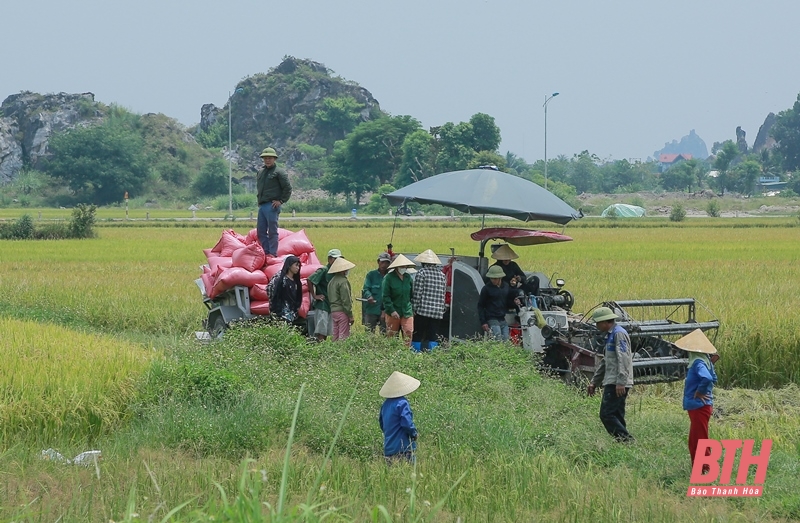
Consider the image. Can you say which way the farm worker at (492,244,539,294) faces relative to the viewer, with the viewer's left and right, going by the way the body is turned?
facing the viewer and to the right of the viewer

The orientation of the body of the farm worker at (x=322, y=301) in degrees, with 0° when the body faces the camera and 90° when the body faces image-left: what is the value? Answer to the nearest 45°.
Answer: approximately 270°

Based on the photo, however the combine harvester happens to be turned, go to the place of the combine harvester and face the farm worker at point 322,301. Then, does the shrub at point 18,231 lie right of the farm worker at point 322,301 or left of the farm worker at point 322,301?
right

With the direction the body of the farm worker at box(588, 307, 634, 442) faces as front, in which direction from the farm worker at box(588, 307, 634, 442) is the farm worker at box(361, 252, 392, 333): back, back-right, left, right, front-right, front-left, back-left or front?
front-right

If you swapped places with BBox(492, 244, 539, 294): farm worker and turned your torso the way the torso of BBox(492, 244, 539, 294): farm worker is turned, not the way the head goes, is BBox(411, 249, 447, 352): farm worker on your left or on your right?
on your right

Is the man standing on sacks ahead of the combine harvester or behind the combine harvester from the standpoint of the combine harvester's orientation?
behind

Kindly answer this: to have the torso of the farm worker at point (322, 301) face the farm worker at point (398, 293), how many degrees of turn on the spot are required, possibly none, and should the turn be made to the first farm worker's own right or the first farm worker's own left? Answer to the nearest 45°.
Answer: approximately 45° to the first farm worker's own right

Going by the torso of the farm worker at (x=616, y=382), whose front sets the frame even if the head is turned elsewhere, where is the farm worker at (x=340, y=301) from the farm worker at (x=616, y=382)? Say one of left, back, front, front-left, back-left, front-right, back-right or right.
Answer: front-right

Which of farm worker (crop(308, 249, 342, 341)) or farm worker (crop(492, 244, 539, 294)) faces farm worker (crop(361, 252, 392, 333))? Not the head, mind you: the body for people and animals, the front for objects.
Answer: farm worker (crop(308, 249, 342, 341))

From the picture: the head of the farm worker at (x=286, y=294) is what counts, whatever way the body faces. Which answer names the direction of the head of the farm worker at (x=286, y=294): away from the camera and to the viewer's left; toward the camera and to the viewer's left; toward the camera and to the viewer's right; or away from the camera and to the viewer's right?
toward the camera and to the viewer's right

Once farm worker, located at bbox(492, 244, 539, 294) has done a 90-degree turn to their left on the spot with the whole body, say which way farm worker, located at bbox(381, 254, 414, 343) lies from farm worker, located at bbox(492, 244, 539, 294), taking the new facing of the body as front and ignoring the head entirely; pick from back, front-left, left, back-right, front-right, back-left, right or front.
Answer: back-left

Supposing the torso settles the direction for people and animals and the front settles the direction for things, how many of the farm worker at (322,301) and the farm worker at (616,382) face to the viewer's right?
1

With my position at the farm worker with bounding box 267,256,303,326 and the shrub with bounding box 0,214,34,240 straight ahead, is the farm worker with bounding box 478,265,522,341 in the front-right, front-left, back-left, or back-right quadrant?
back-right

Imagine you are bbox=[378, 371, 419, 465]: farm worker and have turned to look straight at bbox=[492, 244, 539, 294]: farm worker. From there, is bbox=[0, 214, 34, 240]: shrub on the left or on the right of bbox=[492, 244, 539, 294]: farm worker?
left
